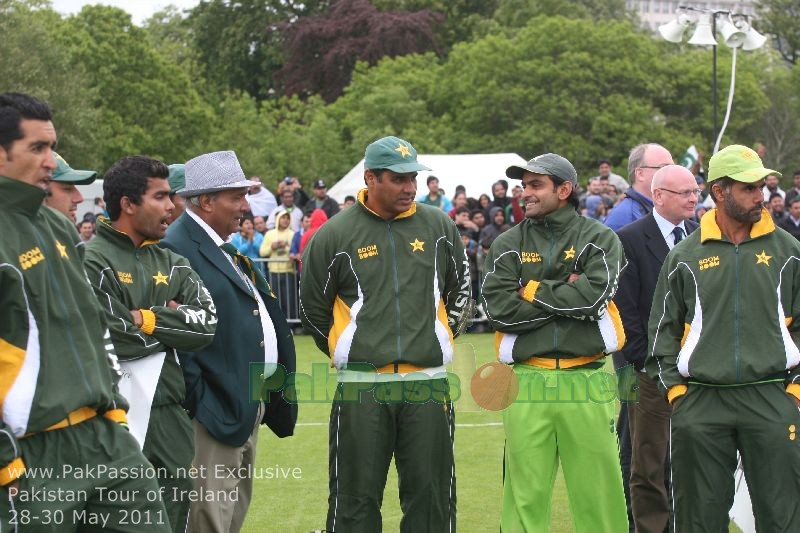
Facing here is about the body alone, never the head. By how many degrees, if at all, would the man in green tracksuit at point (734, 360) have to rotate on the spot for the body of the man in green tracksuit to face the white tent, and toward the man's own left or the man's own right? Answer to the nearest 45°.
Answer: approximately 180°

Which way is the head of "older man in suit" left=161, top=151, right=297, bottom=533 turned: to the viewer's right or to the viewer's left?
to the viewer's right

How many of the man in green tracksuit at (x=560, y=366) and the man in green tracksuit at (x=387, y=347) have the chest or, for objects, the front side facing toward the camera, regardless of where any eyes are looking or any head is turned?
2

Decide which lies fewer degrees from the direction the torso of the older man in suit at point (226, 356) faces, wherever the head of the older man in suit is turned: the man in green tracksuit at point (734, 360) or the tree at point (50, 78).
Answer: the man in green tracksuit

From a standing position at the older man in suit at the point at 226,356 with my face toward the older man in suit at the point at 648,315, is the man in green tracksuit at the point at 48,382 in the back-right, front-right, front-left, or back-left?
back-right

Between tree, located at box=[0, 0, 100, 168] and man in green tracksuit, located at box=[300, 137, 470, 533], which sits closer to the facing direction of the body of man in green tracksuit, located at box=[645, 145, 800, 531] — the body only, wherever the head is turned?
the man in green tracksuit

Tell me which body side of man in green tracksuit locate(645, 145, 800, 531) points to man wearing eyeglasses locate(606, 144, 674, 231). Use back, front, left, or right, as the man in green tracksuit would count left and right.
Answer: back

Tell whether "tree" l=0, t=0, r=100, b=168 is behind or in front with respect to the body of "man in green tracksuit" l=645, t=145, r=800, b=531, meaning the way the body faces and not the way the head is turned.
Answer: behind

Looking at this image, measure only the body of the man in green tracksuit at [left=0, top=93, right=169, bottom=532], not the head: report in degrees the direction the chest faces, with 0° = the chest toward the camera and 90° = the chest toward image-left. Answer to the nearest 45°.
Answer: approximately 315°
